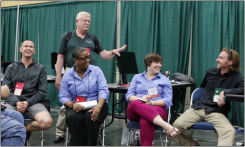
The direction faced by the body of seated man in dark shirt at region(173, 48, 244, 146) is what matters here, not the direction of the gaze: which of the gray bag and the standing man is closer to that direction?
the standing man

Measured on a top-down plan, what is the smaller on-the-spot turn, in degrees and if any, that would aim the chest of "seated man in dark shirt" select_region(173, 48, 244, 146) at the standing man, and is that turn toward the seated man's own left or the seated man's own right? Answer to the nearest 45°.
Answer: approximately 45° to the seated man's own right

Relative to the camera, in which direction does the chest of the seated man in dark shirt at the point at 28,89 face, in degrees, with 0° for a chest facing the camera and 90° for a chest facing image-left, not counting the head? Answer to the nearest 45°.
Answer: approximately 0°

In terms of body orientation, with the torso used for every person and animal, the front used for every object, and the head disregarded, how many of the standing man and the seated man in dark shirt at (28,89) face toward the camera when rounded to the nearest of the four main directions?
2

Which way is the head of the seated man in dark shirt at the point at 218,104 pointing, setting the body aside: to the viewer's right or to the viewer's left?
to the viewer's left

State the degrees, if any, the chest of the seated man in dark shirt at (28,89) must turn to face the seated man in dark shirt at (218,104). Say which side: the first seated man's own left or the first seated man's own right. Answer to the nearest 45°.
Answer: approximately 90° to the first seated man's own left

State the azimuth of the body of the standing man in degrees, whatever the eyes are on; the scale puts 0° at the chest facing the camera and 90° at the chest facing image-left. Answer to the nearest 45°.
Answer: approximately 0°
